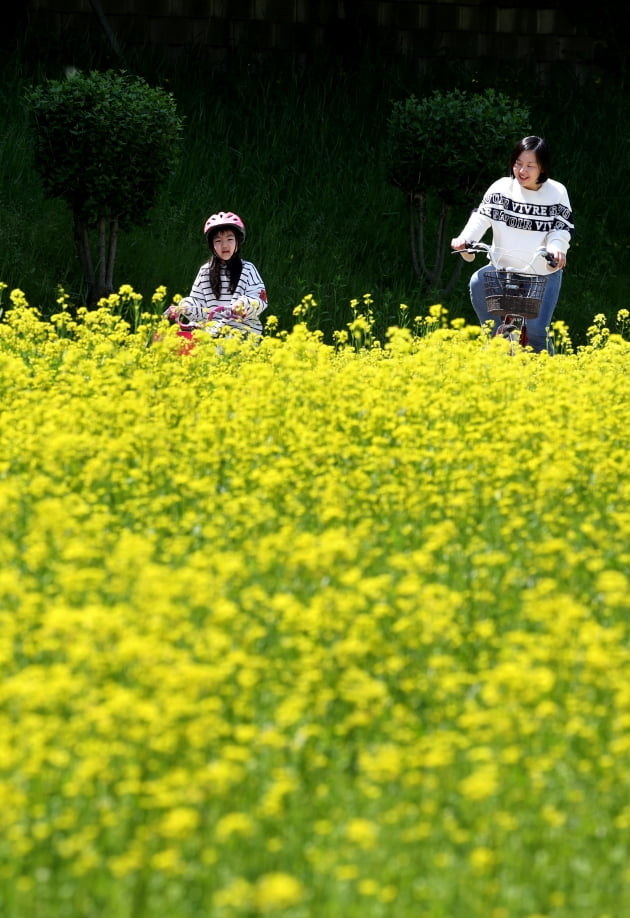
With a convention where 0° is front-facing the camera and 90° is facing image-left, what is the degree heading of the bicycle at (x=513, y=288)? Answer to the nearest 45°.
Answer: approximately 0°

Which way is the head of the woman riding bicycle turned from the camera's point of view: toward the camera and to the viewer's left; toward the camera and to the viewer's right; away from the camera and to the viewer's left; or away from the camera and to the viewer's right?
toward the camera and to the viewer's left

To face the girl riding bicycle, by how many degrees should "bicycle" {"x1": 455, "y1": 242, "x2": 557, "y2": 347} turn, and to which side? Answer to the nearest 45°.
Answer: approximately 90° to its right

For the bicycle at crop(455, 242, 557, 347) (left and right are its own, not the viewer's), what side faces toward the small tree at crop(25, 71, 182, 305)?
right
